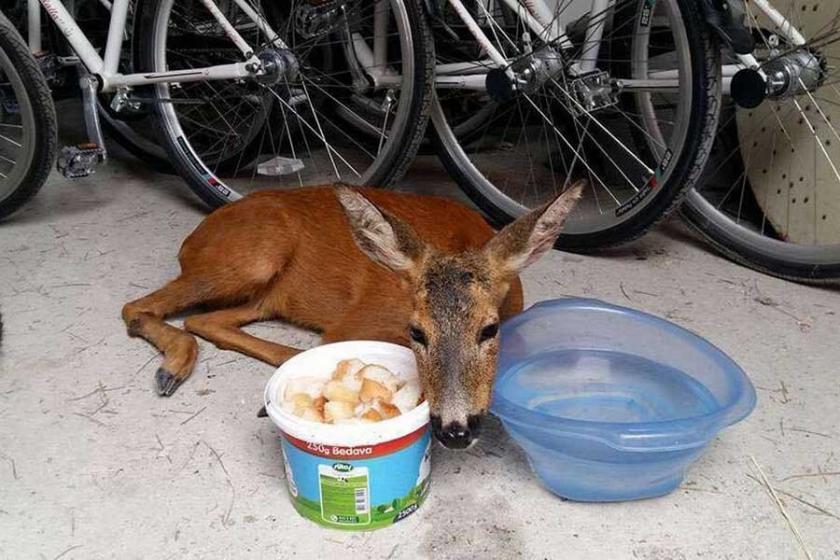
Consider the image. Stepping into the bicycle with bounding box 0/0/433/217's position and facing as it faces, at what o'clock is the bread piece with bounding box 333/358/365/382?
The bread piece is roughly at 9 o'clock from the bicycle.

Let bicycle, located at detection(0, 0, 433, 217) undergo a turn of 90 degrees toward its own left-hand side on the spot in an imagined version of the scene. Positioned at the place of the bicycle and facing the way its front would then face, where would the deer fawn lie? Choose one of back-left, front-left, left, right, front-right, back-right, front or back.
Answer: front

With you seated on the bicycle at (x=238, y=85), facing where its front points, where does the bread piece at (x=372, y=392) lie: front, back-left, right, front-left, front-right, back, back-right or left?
left

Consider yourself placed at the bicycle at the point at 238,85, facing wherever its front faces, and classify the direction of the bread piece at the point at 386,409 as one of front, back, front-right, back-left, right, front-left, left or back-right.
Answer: left

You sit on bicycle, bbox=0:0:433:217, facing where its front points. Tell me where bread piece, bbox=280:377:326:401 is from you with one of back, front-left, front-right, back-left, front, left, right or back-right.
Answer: left

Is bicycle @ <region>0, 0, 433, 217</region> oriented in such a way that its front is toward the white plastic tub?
no

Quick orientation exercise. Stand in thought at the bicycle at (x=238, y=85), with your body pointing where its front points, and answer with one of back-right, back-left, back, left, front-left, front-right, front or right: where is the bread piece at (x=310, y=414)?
left

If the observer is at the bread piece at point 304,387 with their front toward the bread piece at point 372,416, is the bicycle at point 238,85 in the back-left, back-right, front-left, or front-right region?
back-left

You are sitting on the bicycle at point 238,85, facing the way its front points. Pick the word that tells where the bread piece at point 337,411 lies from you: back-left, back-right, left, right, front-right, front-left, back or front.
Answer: left

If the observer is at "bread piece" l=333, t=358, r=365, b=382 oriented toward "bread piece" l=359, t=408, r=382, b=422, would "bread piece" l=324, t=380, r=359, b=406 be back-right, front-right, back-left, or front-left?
front-right

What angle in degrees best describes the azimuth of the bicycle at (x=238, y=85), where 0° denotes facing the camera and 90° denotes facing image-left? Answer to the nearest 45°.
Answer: approximately 90°

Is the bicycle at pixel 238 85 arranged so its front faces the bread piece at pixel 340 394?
no

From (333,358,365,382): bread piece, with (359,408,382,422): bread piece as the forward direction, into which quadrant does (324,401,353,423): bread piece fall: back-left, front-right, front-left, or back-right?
front-right

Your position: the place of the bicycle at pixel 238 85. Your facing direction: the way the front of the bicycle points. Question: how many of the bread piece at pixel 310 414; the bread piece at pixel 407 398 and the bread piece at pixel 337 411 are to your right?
0

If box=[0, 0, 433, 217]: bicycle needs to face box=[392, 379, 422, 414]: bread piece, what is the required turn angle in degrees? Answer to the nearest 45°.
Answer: approximately 90° to its left
